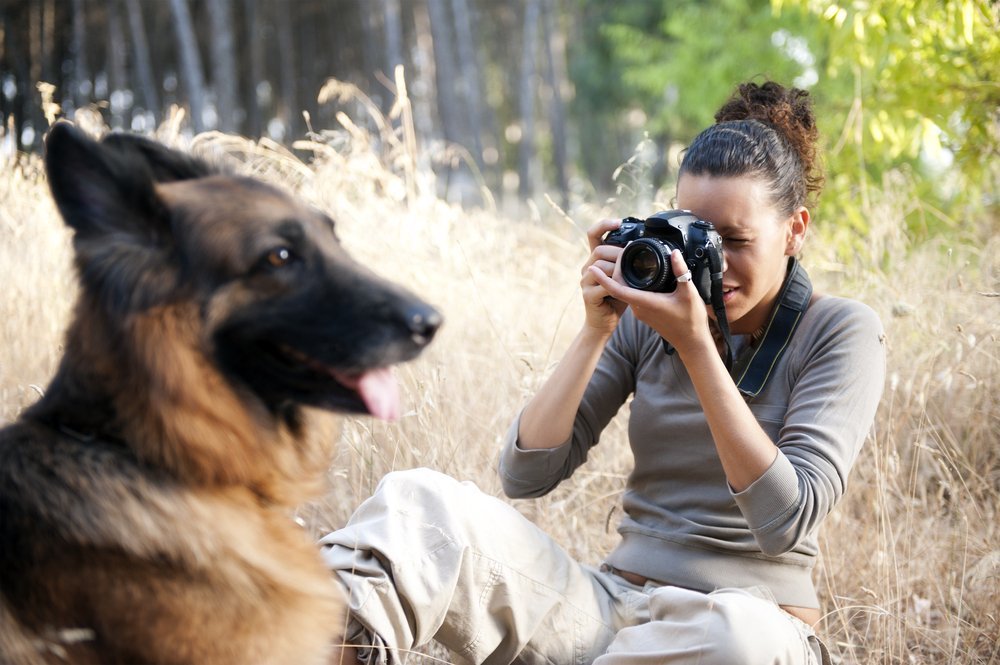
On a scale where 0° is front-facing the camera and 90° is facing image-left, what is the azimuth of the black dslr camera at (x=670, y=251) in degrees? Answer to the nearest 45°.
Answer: approximately 45°

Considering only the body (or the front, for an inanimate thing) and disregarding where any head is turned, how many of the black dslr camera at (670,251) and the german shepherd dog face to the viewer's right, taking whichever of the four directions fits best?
1

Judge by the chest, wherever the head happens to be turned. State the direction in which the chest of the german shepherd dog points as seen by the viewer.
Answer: to the viewer's right

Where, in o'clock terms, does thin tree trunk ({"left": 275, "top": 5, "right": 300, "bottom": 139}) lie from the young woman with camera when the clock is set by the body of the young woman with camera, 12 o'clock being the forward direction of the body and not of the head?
The thin tree trunk is roughly at 4 o'clock from the young woman with camera.

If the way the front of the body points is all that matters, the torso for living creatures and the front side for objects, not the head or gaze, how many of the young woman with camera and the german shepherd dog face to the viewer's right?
1

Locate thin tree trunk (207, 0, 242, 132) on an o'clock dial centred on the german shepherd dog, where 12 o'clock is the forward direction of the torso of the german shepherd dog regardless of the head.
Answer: The thin tree trunk is roughly at 9 o'clock from the german shepherd dog.

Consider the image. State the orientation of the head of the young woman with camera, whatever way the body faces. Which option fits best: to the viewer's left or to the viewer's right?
to the viewer's left

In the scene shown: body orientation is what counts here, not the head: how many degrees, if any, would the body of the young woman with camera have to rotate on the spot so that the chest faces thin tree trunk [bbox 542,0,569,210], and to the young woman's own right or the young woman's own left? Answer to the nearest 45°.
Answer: approximately 135° to the young woman's own right

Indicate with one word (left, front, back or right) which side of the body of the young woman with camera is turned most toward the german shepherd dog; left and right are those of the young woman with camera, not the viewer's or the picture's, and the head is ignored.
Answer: front

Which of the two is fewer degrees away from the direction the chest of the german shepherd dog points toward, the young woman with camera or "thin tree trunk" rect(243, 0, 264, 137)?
the young woman with camera

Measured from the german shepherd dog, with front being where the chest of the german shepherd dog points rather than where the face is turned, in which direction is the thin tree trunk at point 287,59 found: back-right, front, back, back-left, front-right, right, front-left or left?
left

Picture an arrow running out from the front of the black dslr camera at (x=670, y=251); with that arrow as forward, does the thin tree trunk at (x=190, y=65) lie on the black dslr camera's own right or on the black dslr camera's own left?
on the black dslr camera's own right

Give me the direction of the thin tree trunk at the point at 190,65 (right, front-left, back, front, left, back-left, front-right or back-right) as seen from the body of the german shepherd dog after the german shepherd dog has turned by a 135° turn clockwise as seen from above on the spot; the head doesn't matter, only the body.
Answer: back-right

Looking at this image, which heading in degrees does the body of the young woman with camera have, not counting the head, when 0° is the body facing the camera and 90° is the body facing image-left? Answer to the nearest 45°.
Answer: approximately 45°

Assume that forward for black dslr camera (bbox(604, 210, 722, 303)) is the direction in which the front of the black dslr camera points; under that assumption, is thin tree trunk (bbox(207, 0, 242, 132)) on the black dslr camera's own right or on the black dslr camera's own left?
on the black dslr camera's own right

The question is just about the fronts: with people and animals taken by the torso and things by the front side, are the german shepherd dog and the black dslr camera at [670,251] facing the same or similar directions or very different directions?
very different directions

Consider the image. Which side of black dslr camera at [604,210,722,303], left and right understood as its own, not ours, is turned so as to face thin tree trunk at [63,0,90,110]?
right
